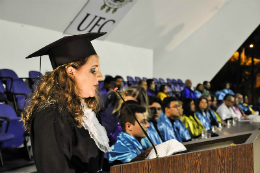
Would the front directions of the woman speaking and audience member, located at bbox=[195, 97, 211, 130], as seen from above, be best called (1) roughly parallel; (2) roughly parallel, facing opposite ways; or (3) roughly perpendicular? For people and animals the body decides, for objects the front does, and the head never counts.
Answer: roughly perpendicular

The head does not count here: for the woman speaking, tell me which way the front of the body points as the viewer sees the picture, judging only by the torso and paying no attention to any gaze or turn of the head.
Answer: to the viewer's right

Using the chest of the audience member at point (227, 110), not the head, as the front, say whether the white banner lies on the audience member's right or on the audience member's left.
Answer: on the audience member's right

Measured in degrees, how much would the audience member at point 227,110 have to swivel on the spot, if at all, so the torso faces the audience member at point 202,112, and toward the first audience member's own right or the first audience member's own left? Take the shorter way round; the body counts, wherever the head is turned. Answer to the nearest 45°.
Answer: approximately 45° to the first audience member's own right

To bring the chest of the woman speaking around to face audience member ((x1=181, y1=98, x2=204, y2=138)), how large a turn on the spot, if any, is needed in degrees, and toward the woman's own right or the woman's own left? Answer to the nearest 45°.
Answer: approximately 45° to the woman's own left

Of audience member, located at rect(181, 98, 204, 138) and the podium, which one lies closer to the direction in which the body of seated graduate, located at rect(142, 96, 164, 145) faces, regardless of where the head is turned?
the podium

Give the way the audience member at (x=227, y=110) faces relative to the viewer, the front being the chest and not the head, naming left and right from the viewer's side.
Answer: facing the viewer and to the right of the viewer

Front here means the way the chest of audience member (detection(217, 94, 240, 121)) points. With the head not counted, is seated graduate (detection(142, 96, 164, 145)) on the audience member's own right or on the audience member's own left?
on the audience member's own right

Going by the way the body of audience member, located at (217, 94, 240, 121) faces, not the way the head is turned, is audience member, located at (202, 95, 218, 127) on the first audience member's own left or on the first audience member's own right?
on the first audience member's own right
